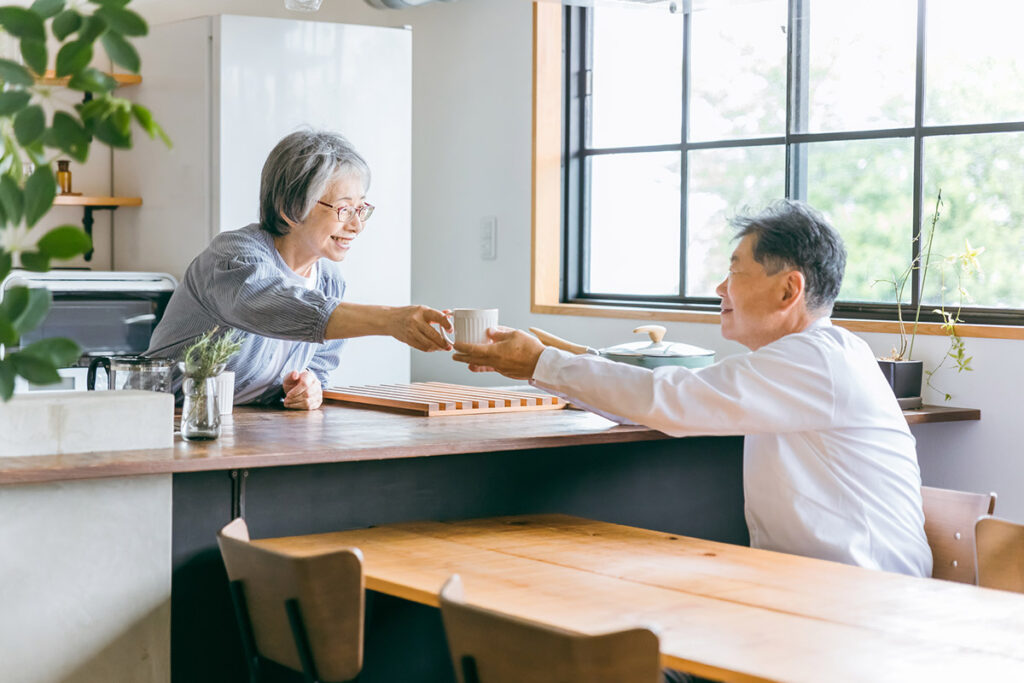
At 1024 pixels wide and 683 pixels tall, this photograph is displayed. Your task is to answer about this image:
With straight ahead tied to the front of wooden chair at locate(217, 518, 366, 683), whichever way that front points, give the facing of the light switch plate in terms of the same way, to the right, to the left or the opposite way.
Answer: the opposite way

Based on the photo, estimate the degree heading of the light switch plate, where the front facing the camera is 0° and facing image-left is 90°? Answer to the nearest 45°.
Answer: approximately 45°

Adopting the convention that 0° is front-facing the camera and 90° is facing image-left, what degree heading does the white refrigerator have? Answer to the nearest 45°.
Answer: approximately 315°

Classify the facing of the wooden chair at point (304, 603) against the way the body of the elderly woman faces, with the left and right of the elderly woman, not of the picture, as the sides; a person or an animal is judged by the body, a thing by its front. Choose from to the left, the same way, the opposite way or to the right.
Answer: to the left

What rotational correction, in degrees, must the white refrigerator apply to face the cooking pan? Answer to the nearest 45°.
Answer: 0° — it already faces it

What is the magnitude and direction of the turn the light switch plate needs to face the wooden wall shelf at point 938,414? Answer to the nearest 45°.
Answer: approximately 90° to its left

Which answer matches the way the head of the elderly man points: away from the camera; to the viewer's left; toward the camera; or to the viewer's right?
to the viewer's left

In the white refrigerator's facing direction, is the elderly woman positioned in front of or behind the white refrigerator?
in front

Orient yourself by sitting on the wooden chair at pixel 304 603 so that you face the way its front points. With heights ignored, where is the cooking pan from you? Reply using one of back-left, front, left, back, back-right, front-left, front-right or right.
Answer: front

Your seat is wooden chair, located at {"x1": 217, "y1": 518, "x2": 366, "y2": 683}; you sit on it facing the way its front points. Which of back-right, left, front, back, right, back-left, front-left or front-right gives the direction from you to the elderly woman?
front-left

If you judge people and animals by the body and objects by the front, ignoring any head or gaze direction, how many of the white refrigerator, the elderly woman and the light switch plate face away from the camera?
0

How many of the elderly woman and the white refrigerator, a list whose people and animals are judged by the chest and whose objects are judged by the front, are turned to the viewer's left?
0

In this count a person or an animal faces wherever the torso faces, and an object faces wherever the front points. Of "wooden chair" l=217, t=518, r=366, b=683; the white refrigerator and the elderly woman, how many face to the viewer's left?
0

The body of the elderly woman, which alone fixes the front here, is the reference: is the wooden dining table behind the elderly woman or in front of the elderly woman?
in front
